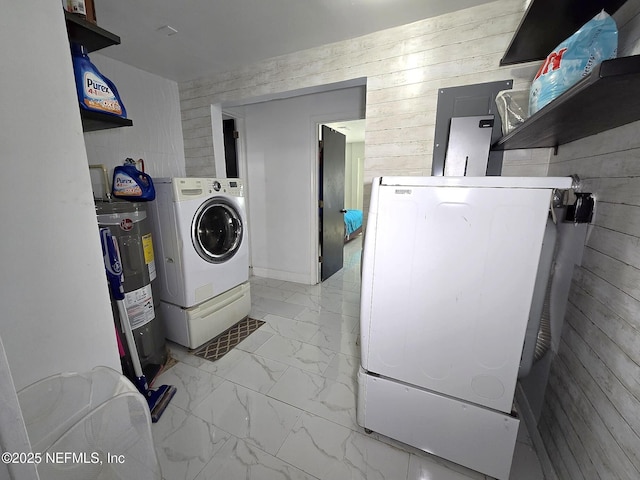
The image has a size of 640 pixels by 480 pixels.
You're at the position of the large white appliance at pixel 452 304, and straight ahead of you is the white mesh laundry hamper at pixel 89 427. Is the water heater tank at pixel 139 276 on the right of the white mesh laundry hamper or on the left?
right

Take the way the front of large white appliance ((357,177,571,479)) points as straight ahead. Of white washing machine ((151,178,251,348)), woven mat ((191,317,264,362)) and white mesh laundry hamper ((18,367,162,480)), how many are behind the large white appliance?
0

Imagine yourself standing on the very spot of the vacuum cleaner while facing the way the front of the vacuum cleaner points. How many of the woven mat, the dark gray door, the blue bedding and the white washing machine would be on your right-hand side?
0

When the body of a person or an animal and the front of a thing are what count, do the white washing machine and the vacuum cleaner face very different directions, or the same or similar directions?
same or similar directions

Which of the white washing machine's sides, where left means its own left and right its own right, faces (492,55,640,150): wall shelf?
front

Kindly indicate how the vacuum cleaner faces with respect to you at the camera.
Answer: facing the viewer and to the right of the viewer

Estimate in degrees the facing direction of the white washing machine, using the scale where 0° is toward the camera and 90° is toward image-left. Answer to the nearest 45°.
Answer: approximately 315°

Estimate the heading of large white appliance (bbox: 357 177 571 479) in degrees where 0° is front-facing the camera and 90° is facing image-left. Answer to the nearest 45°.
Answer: approximately 90°

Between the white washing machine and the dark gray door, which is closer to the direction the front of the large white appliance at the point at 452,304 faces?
the white washing machine

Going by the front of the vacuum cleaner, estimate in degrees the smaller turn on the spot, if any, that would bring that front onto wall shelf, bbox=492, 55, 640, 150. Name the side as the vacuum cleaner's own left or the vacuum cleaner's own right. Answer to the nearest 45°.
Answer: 0° — it already faces it

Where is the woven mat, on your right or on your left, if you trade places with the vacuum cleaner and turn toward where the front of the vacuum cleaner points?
on your left

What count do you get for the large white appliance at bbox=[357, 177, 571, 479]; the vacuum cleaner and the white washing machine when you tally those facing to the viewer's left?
1

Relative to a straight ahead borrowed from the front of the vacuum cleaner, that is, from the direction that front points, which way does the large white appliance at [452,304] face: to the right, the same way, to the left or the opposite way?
the opposite way

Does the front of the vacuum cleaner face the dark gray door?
no

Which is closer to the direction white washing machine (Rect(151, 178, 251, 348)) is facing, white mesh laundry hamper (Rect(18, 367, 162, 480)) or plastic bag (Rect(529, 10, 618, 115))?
the plastic bag

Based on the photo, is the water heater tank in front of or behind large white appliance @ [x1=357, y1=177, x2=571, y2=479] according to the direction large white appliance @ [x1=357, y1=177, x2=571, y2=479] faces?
in front

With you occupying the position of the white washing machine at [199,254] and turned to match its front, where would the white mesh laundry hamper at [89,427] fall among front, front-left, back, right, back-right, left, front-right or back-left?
front-right

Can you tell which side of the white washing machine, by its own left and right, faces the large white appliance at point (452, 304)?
front
